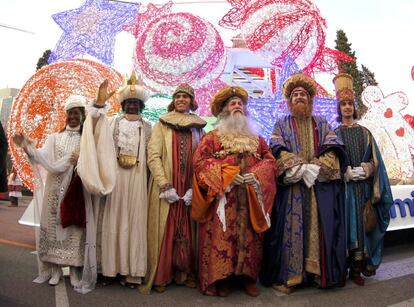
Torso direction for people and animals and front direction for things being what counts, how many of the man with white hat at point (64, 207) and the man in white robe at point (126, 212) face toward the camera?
2

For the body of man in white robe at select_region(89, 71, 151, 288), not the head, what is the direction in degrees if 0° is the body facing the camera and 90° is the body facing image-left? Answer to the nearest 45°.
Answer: approximately 0°

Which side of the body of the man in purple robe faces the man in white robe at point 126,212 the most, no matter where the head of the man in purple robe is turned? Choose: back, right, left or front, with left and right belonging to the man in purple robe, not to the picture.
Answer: right

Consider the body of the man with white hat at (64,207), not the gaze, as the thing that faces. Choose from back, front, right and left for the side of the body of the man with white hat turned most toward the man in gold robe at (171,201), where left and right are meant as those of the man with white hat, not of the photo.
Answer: left

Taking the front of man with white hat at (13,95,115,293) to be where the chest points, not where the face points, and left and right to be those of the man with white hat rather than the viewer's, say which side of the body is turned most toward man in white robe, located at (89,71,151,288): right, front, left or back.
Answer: left

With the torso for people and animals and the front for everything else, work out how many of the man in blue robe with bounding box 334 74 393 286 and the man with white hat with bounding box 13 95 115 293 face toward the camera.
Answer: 2

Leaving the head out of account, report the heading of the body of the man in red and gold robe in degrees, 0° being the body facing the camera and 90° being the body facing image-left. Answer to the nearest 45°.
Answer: approximately 0°

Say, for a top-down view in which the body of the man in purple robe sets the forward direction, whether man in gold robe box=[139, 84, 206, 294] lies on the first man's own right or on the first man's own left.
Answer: on the first man's own right
